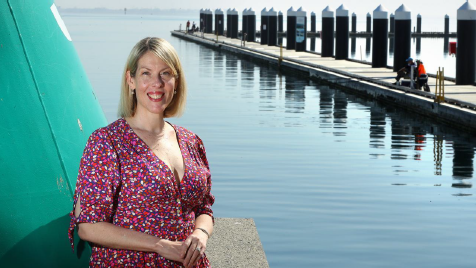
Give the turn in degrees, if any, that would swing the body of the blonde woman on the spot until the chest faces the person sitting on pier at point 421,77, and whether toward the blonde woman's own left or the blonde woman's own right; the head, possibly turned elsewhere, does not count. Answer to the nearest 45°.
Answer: approximately 135° to the blonde woman's own left

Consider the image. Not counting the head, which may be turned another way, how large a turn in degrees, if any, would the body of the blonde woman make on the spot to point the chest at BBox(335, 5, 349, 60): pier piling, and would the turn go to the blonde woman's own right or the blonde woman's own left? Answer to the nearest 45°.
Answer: approximately 135° to the blonde woman's own left

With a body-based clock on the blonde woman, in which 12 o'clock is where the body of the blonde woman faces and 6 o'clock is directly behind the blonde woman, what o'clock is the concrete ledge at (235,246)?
The concrete ledge is roughly at 8 o'clock from the blonde woman.

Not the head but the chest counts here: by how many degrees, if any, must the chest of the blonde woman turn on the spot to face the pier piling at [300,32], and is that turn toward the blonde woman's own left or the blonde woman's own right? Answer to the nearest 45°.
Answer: approximately 135° to the blonde woman's own left

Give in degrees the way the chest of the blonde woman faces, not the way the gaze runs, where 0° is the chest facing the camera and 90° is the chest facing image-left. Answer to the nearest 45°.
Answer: approximately 315°

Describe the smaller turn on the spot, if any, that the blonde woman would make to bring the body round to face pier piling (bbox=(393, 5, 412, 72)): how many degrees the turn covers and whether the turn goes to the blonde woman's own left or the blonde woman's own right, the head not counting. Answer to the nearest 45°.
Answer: approximately 135° to the blonde woman's own left

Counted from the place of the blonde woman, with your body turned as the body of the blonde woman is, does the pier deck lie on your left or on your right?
on your left
